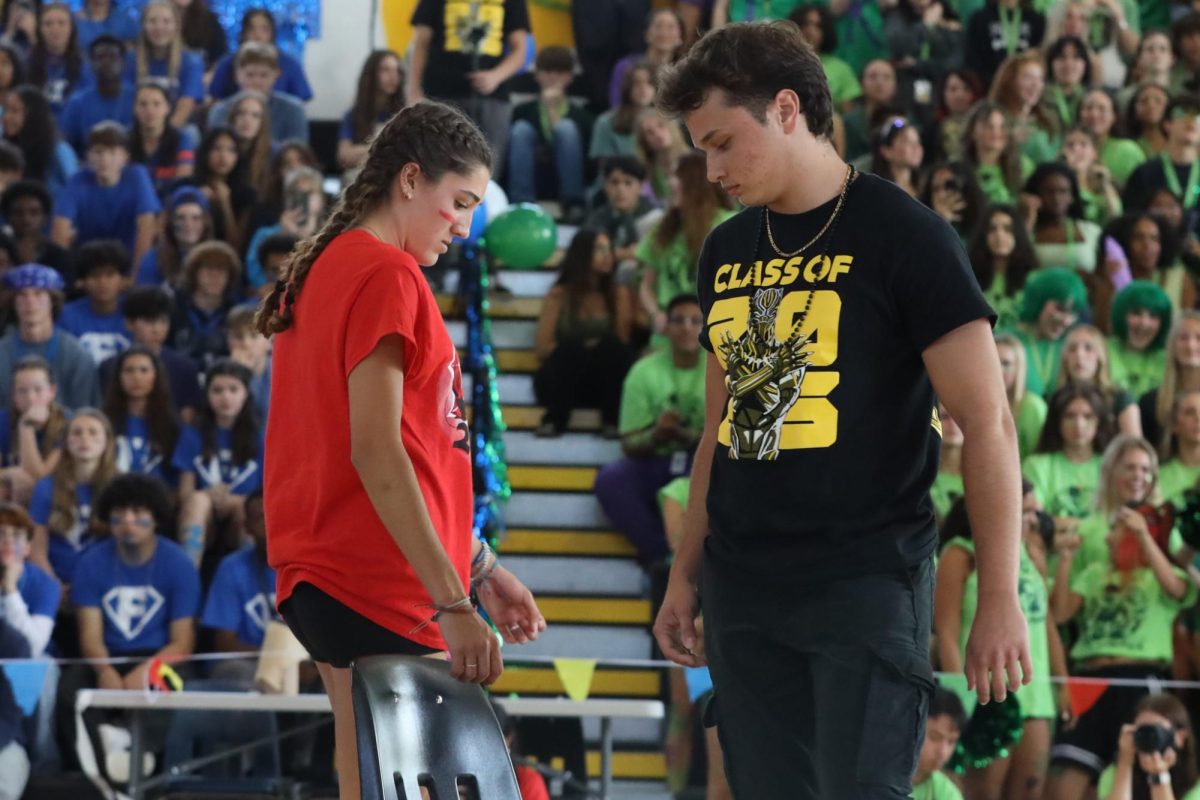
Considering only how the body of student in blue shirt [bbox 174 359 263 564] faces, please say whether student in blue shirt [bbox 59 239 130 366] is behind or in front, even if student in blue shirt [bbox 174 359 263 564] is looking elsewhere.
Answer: behind

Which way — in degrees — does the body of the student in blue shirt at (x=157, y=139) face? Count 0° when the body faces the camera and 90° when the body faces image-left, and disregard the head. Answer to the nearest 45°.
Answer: approximately 0°

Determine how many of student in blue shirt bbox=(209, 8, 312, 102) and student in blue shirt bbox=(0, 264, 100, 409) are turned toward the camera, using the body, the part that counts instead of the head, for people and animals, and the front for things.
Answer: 2

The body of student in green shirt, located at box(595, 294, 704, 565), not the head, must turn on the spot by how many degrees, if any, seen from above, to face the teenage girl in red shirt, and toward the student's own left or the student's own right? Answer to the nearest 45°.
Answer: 0° — they already face them

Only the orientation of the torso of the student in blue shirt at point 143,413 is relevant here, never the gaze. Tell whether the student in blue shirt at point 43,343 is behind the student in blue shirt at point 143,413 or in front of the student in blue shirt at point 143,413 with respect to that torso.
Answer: behind

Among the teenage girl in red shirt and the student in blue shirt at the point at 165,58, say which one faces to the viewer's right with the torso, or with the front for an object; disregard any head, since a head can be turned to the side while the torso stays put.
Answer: the teenage girl in red shirt

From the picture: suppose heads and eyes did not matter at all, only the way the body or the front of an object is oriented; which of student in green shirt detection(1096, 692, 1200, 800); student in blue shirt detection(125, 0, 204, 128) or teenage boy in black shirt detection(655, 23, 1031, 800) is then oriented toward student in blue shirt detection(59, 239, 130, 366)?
student in blue shirt detection(125, 0, 204, 128)

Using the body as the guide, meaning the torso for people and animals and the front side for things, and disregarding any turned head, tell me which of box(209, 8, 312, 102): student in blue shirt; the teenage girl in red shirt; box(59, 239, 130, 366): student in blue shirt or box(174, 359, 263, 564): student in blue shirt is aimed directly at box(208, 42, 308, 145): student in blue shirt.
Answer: box(209, 8, 312, 102): student in blue shirt
